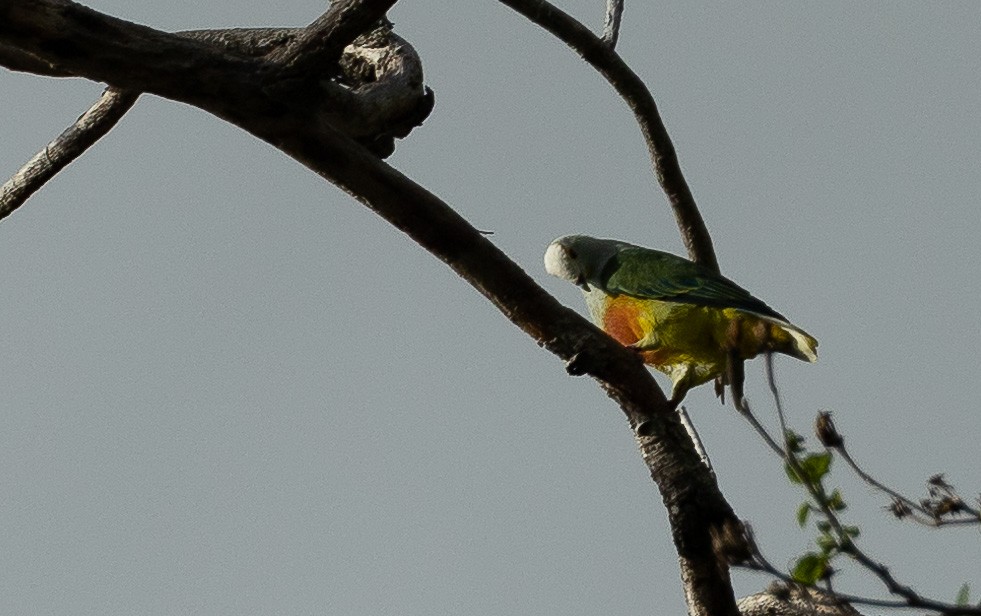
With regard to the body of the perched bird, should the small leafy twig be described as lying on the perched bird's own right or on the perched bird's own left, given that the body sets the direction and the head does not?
on the perched bird's own left

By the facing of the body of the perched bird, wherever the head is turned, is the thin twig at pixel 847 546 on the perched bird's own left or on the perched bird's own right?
on the perched bird's own left

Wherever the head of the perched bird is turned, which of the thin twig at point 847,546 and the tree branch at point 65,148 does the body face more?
the tree branch

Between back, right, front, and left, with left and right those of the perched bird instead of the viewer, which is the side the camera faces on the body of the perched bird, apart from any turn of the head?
left
